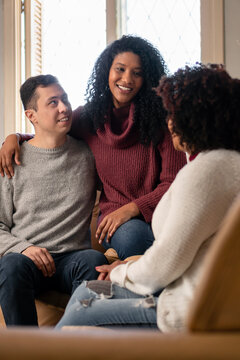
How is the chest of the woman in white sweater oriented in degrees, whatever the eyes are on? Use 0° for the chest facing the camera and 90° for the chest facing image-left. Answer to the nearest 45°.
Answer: approximately 90°

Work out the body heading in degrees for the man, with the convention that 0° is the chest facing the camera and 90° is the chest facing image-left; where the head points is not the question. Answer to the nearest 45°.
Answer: approximately 0°

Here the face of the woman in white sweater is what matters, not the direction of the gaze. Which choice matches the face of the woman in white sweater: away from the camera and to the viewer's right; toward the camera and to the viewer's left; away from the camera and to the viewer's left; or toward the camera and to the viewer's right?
away from the camera and to the viewer's left

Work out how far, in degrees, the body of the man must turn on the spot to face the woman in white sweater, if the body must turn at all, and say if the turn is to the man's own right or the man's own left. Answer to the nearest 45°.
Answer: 0° — they already face them

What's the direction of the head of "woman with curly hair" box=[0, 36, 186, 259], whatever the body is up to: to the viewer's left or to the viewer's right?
to the viewer's right

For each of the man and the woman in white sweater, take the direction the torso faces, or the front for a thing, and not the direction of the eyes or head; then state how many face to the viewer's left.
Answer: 1
